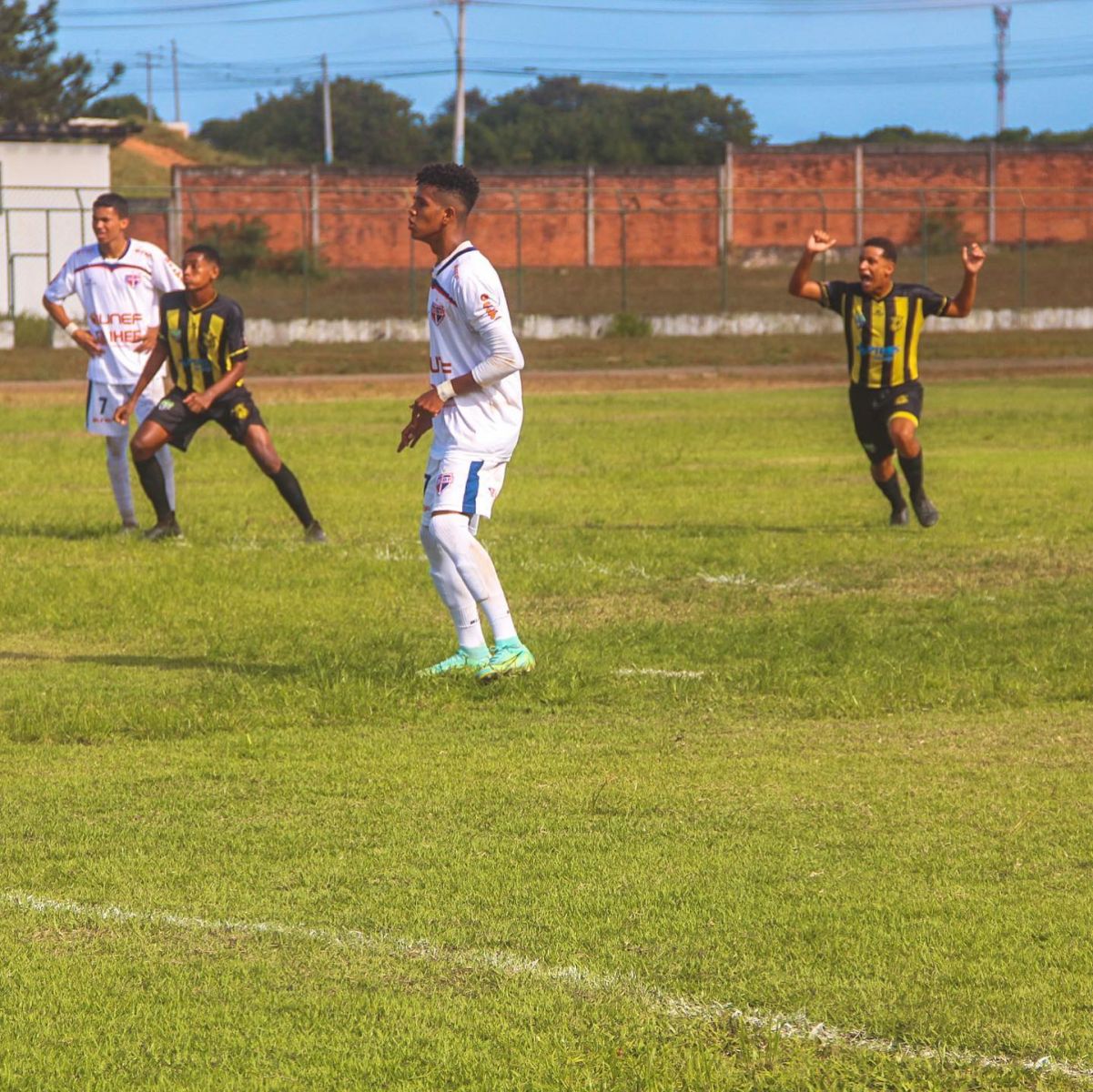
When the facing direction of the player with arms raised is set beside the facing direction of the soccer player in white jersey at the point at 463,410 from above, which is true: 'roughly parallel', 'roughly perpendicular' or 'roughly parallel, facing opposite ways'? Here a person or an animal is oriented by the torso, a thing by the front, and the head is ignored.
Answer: roughly perpendicular

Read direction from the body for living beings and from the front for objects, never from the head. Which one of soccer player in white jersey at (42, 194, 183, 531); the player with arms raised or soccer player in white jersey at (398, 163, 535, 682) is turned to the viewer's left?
soccer player in white jersey at (398, 163, 535, 682)

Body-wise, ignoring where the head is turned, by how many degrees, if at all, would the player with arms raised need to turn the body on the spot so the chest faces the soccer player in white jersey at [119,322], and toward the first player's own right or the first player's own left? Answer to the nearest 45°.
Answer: approximately 90° to the first player's own right

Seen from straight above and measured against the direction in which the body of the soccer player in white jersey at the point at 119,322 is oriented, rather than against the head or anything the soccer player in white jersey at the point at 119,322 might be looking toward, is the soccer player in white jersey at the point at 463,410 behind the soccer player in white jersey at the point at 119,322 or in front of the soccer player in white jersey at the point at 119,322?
in front

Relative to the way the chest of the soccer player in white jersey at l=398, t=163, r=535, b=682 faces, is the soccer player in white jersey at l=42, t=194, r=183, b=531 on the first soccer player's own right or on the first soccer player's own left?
on the first soccer player's own right

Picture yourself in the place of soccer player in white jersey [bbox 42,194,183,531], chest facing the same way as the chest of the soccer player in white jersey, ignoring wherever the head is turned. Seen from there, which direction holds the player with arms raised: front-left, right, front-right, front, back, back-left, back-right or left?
left

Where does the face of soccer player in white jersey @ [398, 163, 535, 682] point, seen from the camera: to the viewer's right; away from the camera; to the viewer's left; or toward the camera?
to the viewer's left

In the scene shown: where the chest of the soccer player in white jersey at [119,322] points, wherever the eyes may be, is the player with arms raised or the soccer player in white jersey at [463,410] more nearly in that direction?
the soccer player in white jersey

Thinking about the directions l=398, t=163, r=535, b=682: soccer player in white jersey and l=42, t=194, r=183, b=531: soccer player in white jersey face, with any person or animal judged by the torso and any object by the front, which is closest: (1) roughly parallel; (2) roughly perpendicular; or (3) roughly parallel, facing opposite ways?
roughly perpendicular

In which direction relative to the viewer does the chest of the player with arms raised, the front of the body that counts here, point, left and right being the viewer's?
facing the viewer

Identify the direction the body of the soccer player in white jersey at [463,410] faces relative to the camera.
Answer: to the viewer's left
